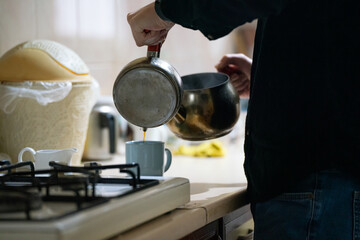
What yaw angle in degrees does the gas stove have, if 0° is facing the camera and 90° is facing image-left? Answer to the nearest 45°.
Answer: approximately 315°

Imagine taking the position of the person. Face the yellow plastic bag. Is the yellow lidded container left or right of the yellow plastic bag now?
left

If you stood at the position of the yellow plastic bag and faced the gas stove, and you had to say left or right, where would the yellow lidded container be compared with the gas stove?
right

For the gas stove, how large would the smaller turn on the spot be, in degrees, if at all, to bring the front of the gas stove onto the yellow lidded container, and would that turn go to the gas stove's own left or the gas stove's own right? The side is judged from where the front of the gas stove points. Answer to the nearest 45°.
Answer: approximately 135° to the gas stove's own left

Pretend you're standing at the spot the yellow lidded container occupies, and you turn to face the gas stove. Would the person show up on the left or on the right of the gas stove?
left

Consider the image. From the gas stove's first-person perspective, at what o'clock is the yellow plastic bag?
The yellow plastic bag is roughly at 8 o'clock from the gas stove.
